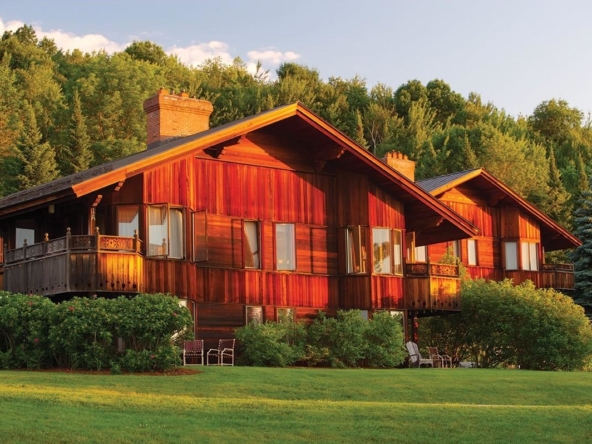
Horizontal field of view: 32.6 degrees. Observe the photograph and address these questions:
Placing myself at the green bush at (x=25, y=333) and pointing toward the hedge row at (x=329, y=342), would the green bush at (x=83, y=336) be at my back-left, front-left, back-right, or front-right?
front-right

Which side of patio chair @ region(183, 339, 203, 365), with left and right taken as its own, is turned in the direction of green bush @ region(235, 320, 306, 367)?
left

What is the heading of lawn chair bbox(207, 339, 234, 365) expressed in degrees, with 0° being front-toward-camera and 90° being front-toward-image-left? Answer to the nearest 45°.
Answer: approximately 45°

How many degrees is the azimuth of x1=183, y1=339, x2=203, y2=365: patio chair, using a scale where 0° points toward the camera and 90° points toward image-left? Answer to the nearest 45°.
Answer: approximately 0°

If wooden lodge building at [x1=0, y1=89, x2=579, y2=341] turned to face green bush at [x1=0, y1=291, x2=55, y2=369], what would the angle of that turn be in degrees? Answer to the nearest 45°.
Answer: approximately 90° to its right

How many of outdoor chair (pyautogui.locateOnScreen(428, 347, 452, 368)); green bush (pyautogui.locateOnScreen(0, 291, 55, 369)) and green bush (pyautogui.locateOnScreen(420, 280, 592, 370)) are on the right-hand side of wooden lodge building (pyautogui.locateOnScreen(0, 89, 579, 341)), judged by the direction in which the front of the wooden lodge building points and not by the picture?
1

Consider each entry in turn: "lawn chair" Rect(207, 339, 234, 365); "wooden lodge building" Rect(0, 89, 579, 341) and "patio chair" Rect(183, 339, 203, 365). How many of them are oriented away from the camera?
0

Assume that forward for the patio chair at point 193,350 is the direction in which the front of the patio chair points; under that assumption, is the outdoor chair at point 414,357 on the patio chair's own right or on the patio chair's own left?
on the patio chair's own left

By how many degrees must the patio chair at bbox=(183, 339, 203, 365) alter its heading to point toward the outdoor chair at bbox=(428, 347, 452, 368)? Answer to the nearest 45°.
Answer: approximately 135° to its left

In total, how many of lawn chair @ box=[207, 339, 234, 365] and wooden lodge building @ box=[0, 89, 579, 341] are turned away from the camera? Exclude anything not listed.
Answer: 0

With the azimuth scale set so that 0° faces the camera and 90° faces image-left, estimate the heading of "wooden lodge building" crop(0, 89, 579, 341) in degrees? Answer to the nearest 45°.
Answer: approximately 315°
